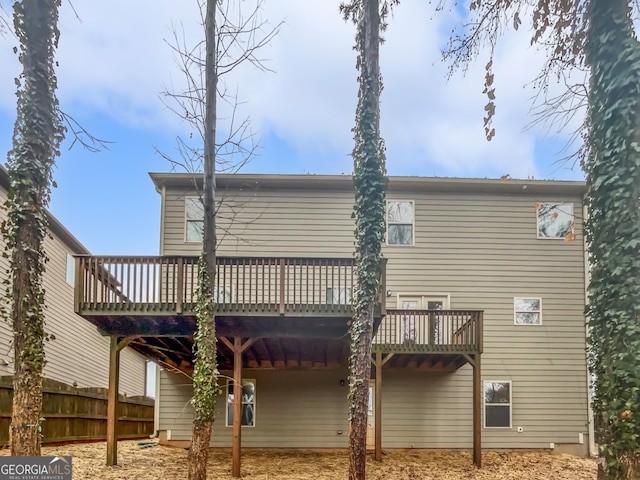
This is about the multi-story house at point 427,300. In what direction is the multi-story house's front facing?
away from the camera

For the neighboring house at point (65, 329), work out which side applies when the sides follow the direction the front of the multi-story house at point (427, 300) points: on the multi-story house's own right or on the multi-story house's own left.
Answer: on the multi-story house's own left

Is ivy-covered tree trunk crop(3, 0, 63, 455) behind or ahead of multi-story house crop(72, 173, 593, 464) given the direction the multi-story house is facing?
behind

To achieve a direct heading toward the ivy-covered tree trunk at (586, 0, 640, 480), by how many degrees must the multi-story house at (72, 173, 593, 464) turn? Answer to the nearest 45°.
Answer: approximately 180°

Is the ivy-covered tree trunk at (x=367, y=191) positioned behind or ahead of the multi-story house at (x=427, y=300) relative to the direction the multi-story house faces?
behind

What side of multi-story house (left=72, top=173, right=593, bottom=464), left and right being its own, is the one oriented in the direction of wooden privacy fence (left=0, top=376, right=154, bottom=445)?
left
